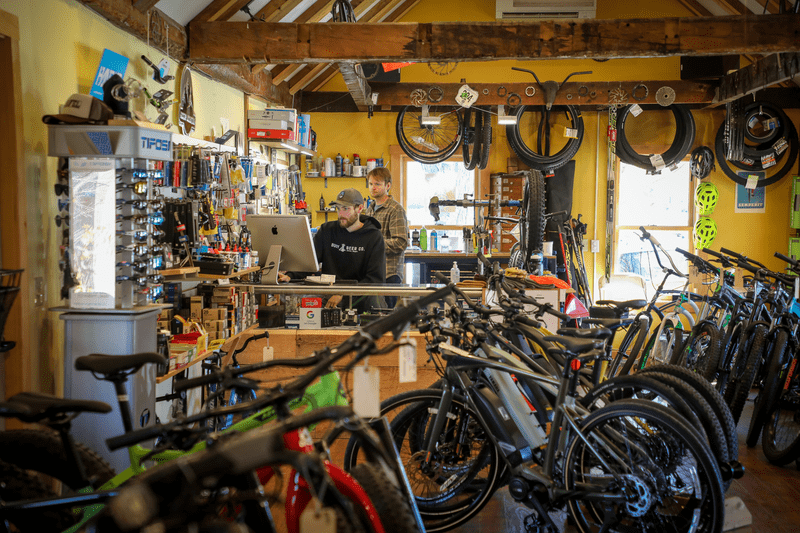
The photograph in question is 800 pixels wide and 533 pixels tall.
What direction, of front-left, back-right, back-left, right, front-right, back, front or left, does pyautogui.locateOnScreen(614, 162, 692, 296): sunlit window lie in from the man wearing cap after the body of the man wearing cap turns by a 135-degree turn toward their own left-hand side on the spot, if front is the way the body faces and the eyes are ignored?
front-left

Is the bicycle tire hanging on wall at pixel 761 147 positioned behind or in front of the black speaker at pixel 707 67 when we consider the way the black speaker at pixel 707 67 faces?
behind

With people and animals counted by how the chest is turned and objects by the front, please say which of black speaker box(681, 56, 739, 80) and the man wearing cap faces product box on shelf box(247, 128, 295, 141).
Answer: the black speaker

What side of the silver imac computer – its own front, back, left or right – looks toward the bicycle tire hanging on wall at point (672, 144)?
front

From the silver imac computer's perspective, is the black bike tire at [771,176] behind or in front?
in front

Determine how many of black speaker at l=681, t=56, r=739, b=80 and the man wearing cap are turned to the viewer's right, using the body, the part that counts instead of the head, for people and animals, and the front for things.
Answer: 0

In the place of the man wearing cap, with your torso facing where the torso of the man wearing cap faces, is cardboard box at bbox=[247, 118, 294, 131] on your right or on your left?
on your right

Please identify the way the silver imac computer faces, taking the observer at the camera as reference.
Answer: facing away from the viewer and to the right of the viewer

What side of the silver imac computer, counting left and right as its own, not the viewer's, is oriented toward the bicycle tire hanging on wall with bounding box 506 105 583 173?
front

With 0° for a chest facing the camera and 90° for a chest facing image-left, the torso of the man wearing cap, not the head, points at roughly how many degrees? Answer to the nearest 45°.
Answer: approximately 45°

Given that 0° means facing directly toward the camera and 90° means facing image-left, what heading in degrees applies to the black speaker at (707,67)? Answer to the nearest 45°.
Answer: approximately 45°

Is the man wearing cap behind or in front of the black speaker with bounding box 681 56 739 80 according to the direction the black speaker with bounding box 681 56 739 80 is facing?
in front
